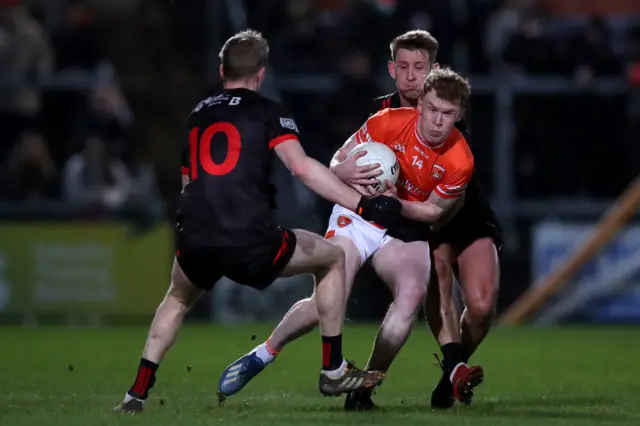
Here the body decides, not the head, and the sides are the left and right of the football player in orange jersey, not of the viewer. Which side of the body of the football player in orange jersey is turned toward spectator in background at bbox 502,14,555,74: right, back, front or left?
back

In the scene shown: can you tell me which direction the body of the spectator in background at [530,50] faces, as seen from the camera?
toward the camera

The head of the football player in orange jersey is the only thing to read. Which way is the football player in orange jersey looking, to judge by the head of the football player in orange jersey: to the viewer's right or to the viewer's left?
to the viewer's left

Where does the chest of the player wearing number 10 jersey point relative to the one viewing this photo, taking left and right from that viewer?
facing away from the viewer and to the right of the viewer

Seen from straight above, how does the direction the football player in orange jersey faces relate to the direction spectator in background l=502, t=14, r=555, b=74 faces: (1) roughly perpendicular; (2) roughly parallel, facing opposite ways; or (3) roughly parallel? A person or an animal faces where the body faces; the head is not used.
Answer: roughly parallel

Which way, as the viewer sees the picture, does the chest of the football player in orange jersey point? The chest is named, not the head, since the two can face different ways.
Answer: toward the camera

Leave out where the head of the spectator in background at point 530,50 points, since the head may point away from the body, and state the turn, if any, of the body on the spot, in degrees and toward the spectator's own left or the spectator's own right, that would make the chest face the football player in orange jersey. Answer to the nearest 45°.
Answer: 0° — they already face them

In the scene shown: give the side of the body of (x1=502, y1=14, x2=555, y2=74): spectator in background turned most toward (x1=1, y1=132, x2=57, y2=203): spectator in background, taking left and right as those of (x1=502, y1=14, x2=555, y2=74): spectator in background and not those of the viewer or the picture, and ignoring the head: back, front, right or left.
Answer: right

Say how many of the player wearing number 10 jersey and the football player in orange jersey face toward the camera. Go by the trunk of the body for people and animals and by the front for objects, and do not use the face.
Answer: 1

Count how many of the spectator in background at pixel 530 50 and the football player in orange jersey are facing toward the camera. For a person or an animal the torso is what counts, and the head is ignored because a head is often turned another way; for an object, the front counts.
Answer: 2

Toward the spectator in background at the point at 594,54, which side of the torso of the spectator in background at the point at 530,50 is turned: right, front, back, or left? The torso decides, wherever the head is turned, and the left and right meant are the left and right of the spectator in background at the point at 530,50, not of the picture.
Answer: left
